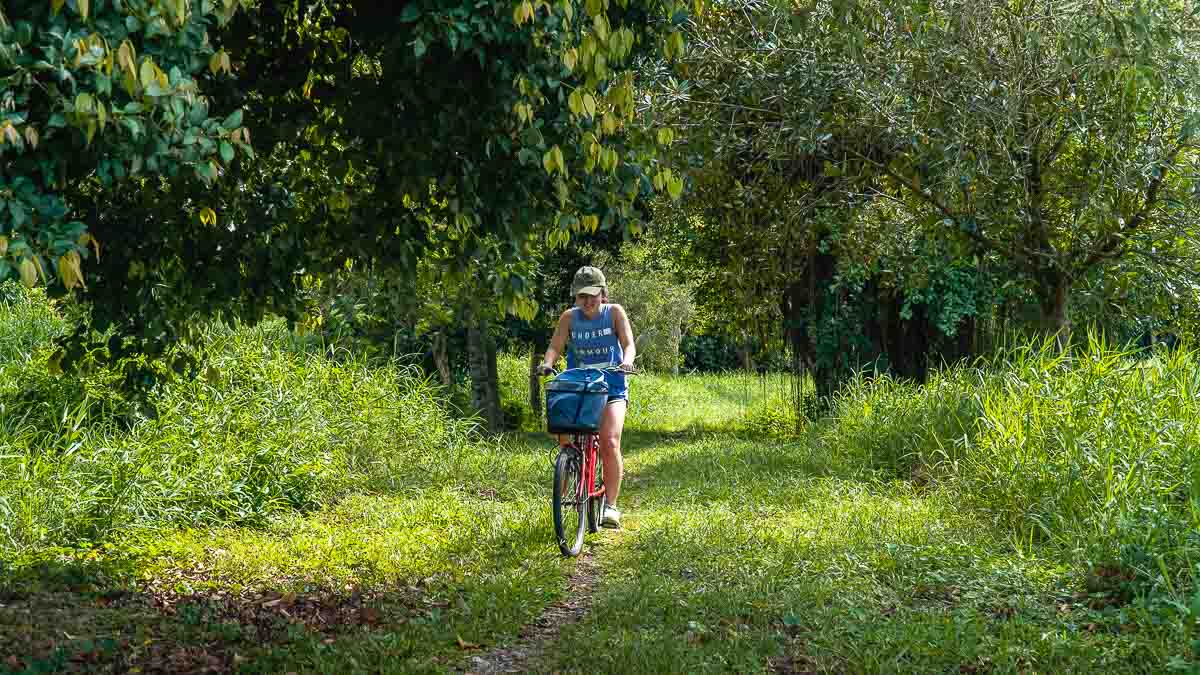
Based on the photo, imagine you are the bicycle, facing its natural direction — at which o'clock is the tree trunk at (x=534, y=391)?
The tree trunk is roughly at 6 o'clock from the bicycle.

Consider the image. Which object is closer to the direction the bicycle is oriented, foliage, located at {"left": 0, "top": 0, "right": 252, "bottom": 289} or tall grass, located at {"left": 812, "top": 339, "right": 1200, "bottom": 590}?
the foliage

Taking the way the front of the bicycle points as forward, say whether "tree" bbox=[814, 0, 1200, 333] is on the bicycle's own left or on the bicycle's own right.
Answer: on the bicycle's own left

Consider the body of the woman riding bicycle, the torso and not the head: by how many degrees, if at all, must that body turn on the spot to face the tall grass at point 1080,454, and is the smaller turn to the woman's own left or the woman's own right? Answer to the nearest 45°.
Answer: approximately 90° to the woman's own left

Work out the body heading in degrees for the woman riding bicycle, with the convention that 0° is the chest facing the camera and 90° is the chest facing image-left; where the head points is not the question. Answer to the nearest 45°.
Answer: approximately 0°

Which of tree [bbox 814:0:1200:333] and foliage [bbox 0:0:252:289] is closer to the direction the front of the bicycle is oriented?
the foliage

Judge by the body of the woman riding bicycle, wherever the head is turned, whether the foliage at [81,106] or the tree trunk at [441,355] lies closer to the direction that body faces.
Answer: the foliage

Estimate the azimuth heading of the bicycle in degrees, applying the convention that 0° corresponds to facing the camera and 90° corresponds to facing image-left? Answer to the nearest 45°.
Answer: approximately 0°

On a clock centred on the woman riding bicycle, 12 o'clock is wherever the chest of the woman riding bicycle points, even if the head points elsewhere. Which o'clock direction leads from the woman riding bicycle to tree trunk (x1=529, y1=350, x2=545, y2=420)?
The tree trunk is roughly at 6 o'clock from the woman riding bicycle.

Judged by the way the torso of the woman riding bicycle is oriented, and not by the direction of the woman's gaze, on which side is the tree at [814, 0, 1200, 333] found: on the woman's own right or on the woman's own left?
on the woman's own left
